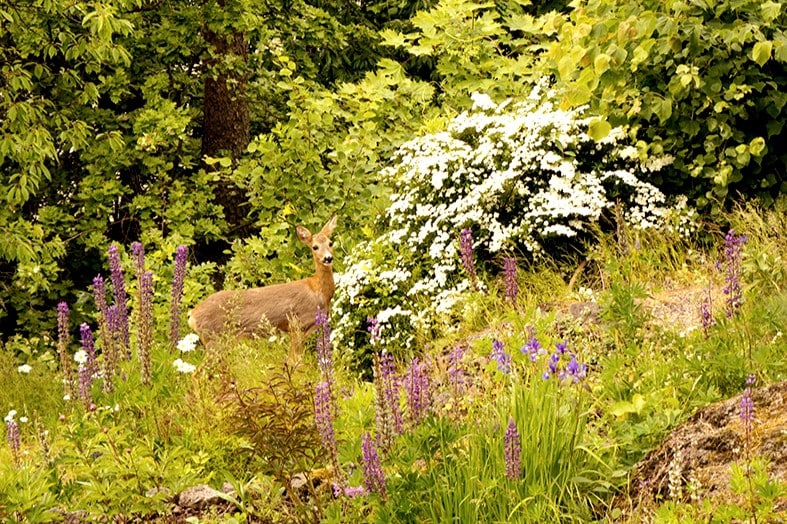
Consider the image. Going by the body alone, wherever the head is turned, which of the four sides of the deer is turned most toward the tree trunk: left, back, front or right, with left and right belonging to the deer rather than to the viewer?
left

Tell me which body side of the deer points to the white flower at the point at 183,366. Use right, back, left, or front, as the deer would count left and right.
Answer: right

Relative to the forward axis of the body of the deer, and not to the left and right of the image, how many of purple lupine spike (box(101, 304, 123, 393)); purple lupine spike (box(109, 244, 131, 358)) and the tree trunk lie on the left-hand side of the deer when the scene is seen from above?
1

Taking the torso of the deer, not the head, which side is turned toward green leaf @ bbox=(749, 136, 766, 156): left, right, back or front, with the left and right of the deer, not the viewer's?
front

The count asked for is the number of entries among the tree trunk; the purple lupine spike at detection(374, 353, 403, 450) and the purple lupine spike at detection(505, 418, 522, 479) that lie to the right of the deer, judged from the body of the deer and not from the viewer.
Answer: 2

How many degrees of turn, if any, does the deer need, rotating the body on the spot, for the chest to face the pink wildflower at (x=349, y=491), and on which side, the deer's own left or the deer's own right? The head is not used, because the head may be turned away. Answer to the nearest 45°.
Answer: approximately 90° to the deer's own right

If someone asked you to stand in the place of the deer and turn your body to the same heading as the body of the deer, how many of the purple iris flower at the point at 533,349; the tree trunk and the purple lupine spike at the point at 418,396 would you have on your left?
1

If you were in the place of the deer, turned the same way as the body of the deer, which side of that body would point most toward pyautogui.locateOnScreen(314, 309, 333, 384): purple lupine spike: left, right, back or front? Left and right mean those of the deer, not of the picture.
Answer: right

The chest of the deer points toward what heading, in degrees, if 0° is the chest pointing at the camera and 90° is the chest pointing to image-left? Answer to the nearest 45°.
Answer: approximately 270°

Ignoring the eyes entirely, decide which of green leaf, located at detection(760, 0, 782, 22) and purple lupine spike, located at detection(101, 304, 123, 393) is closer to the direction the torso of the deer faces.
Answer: the green leaf

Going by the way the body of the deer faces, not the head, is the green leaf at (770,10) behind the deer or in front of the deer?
in front

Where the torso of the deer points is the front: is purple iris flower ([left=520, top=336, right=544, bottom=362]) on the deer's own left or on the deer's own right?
on the deer's own right
